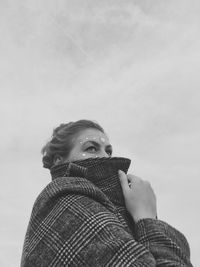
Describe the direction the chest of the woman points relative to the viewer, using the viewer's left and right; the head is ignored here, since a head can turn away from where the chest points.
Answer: facing the viewer and to the right of the viewer

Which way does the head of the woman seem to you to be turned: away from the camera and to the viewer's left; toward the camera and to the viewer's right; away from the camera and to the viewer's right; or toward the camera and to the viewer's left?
toward the camera and to the viewer's right
